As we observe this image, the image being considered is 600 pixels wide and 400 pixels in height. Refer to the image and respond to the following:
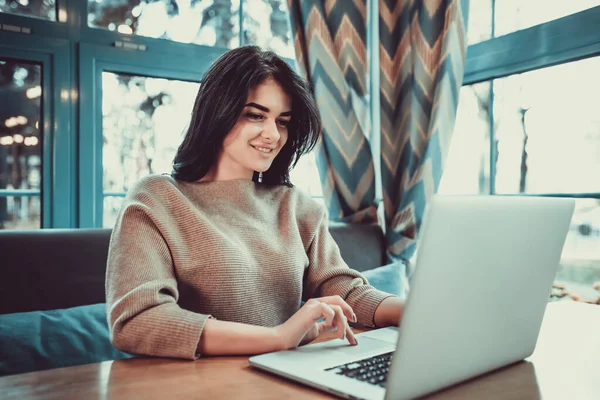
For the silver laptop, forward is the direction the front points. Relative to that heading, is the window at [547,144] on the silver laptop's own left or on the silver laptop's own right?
on the silver laptop's own right

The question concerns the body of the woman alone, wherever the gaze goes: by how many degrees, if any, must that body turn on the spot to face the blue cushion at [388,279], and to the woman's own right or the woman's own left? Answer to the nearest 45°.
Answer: approximately 90° to the woman's own left

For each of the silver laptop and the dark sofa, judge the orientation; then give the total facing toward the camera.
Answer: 1

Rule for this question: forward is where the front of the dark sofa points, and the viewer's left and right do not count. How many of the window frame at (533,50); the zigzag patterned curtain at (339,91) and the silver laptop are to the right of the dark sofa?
0

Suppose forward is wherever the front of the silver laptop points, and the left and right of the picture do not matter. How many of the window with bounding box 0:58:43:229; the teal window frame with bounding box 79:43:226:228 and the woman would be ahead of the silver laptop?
3

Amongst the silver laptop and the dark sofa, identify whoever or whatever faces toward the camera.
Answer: the dark sofa

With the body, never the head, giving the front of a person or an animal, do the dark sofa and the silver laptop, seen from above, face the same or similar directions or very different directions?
very different directions

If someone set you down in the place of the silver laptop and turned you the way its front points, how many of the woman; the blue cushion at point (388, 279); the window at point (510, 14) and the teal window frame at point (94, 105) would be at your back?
0

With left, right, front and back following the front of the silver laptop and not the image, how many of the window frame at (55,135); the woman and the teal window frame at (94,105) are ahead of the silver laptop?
3

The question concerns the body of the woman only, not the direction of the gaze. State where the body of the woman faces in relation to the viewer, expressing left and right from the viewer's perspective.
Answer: facing the viewer and to the right of the viewer

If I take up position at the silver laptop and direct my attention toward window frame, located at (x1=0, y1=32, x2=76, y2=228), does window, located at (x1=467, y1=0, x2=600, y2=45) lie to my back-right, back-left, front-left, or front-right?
front-right

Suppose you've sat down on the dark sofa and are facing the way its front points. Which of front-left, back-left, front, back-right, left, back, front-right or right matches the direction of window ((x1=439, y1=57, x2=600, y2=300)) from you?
left

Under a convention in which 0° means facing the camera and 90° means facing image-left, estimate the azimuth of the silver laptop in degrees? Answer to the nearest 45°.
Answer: approximately 135°

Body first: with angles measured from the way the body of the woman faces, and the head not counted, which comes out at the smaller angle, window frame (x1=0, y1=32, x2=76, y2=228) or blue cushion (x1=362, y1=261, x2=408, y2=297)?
the blue cushion

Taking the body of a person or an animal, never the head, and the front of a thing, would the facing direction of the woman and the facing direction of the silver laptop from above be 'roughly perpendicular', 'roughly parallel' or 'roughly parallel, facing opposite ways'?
roughly parallel, facing opposite ways

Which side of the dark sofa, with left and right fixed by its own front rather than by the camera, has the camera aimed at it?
front

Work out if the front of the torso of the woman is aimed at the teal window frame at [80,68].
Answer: no

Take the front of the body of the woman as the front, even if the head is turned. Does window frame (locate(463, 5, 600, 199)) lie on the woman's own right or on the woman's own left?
on the woman's own left

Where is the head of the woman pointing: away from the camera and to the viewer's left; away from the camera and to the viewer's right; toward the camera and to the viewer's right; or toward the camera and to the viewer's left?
toward the camera and to the viewer's right
